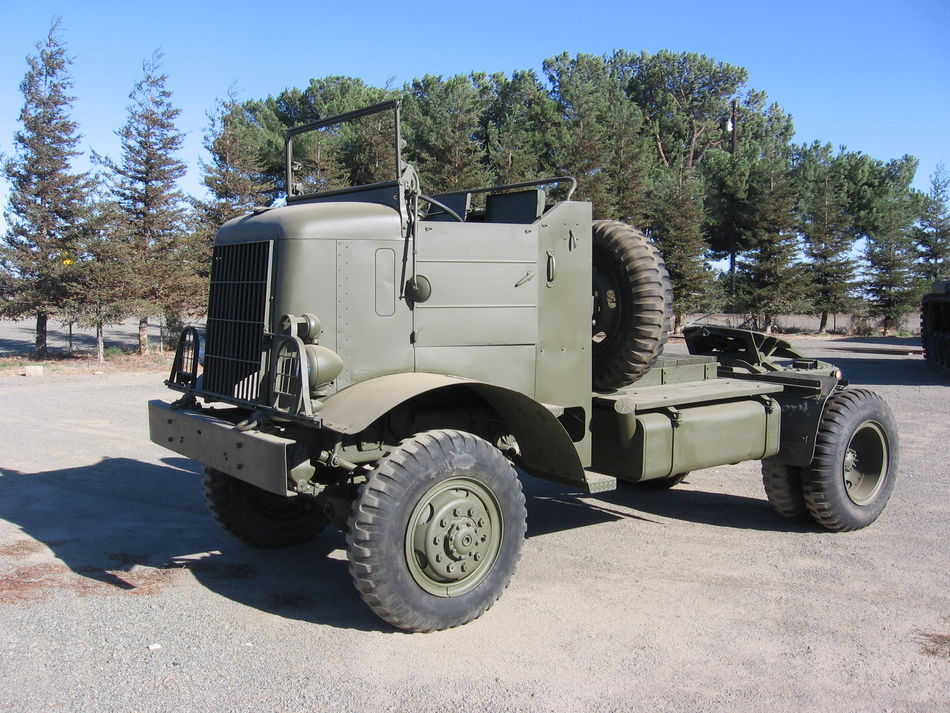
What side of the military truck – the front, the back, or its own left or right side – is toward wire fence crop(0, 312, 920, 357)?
right

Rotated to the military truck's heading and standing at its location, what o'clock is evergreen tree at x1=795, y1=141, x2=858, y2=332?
The evergreen tree is roughly at 5 o'clock from the military truck.

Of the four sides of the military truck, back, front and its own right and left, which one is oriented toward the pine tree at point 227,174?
right

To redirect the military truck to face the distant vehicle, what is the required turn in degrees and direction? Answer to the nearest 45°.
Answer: approximately 180°

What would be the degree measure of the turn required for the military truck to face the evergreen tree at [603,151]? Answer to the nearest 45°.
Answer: approximately 135° to its right

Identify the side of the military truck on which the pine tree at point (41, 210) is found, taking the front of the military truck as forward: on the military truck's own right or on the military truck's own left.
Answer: on the military truck's own right

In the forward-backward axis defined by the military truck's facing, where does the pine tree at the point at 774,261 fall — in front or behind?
behind

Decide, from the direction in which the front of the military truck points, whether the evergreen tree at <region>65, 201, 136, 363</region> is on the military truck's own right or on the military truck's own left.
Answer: on the military truck's own right

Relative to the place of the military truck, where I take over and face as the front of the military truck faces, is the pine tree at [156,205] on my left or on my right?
on my right

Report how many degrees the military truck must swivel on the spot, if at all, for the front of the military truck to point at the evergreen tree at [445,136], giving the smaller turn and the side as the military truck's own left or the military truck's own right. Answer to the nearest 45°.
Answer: approximately 135° to the military truck's own right

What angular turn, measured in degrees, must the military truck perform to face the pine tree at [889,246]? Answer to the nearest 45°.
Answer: approximately 180°
